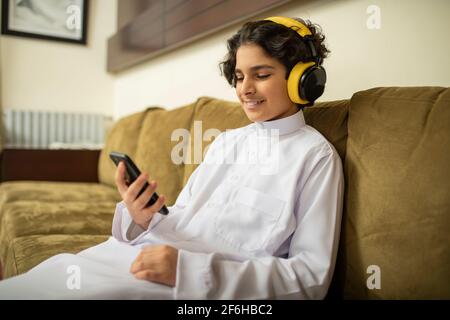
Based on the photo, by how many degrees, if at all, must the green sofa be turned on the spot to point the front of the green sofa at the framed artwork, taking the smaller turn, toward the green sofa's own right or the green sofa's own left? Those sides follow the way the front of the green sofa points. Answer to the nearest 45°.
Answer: approximately 90° to the green sofa's own right

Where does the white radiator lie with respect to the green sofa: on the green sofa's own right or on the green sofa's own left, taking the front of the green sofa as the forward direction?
on the green sofa's own right

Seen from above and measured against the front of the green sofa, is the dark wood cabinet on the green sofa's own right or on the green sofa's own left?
on the green sofa's own right

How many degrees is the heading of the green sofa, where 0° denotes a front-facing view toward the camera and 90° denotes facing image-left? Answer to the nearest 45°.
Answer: approximately 45°
